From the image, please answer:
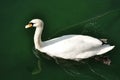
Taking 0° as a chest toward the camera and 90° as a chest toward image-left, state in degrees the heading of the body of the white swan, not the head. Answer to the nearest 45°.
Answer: approximately 90°
